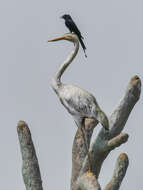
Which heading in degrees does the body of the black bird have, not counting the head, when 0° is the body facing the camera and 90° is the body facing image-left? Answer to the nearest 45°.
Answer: approximately 90°

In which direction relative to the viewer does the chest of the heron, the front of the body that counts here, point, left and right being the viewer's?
facing to the left of the viewer
